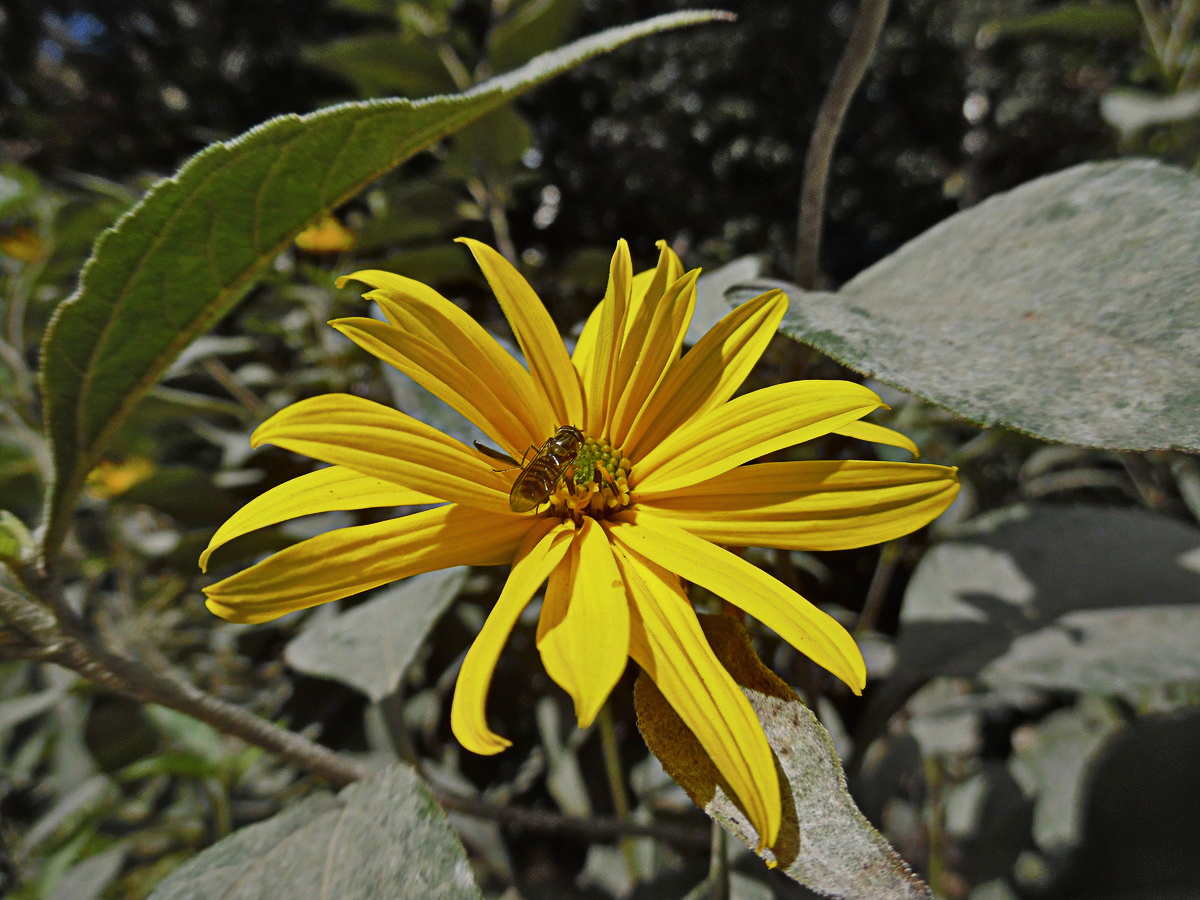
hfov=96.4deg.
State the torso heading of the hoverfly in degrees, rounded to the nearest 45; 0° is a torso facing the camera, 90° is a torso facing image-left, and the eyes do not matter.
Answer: approximately 225°

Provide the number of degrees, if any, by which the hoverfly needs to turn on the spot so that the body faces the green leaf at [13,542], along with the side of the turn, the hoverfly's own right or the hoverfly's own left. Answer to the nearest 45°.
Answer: approximately 135° to the hoverfly's own left
